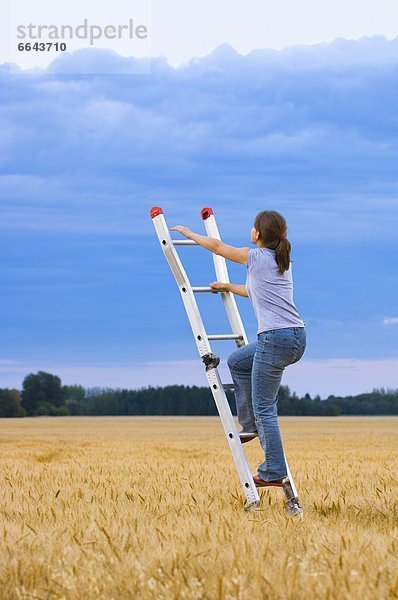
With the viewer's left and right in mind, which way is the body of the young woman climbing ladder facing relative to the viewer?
facing away from the viewer and to the left of the viewer
